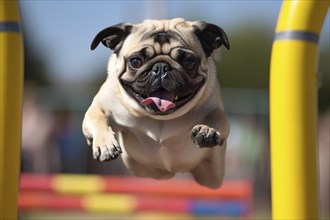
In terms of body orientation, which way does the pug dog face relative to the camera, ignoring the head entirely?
toward the camera

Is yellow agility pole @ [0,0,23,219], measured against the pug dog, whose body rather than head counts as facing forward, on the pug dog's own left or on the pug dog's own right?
on the pug dog's own right

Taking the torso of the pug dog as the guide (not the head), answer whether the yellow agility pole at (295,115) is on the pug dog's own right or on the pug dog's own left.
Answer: on the pug dog's own left

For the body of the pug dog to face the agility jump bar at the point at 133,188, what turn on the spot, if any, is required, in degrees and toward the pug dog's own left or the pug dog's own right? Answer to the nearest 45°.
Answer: approximately 180°

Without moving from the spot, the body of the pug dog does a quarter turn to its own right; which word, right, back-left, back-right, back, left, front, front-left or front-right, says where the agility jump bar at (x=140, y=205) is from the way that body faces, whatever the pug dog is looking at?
right

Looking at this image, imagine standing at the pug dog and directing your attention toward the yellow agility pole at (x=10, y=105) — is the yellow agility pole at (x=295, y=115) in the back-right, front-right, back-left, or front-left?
back-left
